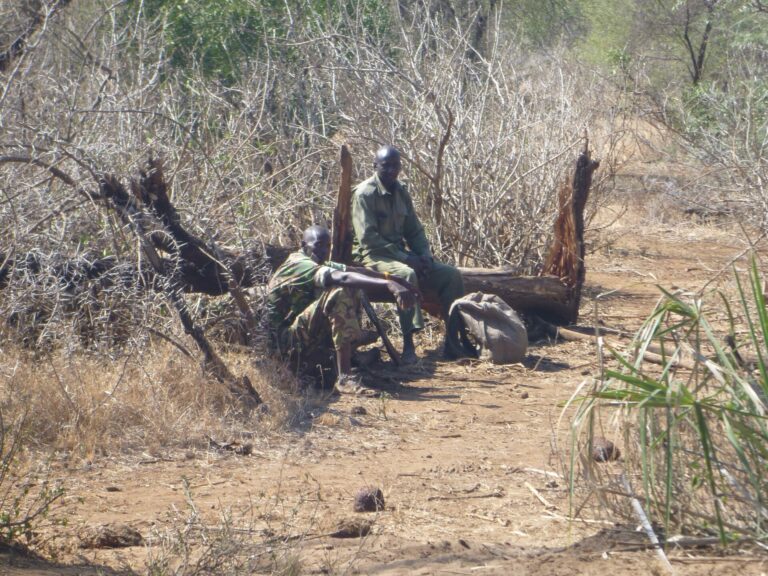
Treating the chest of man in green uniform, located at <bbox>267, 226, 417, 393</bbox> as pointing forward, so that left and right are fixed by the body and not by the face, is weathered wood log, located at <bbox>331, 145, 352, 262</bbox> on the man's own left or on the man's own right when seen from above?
on the man's own left

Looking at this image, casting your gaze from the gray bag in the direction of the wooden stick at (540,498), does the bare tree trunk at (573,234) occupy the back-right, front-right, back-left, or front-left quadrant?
back-left

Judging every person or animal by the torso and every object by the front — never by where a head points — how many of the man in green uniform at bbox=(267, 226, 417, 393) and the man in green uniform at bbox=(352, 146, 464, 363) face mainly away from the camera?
0

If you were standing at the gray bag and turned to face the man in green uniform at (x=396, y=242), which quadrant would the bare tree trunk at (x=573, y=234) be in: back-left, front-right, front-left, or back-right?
back-right

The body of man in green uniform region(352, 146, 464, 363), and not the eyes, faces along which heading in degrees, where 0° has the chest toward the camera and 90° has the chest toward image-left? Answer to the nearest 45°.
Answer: approximately 315°

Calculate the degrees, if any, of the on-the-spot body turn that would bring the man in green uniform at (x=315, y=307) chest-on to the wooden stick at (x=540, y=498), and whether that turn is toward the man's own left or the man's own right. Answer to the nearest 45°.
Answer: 0° — they already face it

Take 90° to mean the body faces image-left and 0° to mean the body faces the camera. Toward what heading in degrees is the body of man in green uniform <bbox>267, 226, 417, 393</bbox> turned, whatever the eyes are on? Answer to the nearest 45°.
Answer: approximately 315°

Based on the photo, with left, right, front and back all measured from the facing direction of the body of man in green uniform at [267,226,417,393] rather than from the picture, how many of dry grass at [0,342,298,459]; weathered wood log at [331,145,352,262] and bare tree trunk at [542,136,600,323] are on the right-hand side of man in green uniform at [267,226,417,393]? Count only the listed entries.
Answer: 1

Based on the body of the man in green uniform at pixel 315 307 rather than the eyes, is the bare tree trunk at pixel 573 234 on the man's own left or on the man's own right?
on the man's own left
